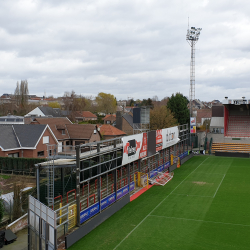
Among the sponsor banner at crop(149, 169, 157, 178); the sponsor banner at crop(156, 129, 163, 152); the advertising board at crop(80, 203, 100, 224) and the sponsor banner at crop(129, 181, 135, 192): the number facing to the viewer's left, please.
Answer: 0

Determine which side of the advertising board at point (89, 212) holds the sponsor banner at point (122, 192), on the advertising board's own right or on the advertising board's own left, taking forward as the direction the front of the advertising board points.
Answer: on the advertising board's own left

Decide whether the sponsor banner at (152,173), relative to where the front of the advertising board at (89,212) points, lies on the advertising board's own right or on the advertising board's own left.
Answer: on the advertising board's own left

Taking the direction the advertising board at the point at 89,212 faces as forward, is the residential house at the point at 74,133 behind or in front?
behind

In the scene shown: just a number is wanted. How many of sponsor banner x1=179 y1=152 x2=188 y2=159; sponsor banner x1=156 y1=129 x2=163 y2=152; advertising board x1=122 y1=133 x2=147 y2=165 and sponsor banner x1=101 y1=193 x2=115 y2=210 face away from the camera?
0

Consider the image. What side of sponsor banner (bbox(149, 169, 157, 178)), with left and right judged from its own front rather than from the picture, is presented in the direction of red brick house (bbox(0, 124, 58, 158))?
back

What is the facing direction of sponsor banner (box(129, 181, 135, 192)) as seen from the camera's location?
facing the viewer and to the right of the viewer

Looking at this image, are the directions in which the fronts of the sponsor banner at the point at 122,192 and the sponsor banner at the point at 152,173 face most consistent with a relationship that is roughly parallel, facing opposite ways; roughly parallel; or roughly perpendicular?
roughly parallel

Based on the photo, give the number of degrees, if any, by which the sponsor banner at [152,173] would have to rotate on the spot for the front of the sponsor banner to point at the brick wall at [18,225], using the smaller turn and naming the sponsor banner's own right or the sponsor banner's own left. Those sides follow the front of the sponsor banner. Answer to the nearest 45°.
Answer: approximately 90° to the sponsor banner's own right

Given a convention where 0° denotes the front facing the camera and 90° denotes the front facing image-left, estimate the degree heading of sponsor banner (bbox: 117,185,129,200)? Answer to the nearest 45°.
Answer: approximately 315°

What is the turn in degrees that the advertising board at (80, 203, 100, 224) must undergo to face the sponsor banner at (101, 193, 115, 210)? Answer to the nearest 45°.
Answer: approximately 90° to its left

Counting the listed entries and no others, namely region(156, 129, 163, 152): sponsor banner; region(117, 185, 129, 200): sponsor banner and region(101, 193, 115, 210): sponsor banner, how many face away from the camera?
0

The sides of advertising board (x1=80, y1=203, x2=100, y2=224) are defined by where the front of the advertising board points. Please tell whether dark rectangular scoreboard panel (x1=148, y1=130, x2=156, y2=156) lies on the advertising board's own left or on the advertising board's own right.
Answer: on the advertising board's own left

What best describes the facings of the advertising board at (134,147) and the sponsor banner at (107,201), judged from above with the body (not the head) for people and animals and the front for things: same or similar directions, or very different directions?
same or similar directions

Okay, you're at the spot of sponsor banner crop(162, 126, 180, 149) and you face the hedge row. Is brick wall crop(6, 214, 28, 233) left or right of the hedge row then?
left

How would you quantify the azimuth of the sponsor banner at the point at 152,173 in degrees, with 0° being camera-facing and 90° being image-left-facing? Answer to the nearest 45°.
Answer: approximately 315°
